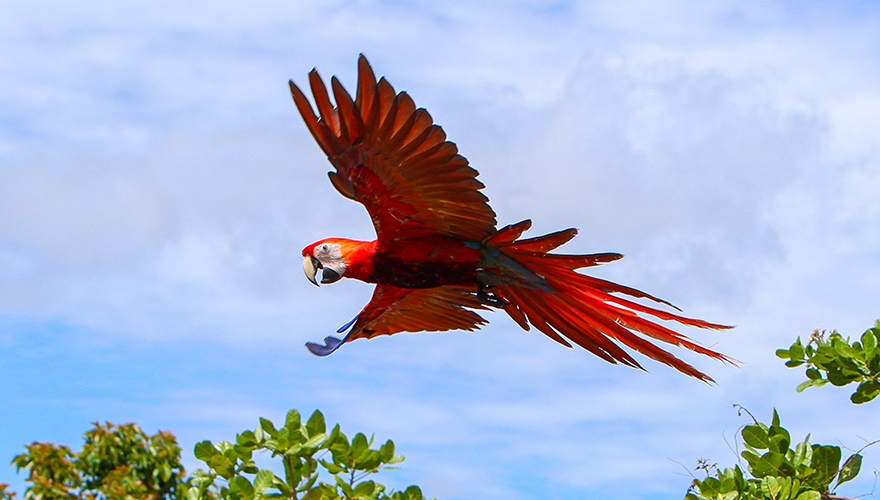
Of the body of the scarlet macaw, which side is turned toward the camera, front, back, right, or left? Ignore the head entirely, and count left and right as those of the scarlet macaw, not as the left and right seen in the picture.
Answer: left
